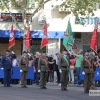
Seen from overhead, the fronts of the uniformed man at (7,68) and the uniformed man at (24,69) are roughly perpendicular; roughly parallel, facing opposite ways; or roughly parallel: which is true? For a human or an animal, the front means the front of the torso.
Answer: roughly parallel

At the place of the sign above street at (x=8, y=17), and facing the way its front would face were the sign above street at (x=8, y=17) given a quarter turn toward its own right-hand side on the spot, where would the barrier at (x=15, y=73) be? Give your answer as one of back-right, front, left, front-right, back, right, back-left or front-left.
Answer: left

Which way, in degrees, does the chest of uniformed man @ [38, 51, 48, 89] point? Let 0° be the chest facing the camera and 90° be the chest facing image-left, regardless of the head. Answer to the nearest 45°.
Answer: approximately 315°

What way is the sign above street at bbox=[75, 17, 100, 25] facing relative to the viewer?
toward the camera

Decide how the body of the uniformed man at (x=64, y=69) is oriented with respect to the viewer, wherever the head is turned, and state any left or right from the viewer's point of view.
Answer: facing the viewer and to the right of the viewer

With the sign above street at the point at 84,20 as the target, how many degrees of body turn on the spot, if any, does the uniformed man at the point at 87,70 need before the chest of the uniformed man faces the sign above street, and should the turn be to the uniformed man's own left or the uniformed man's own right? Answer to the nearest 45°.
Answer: approximately 135° to the uniformed man's own left

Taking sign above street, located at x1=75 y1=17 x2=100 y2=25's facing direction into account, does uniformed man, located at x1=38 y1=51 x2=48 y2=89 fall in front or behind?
in front

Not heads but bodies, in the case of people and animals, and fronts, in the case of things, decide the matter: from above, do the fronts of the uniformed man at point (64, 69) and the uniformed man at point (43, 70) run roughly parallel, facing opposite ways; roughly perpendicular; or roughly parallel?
roughly parallel

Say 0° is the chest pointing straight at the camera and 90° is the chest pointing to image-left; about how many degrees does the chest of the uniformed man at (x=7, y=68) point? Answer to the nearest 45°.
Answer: approximately 315°
